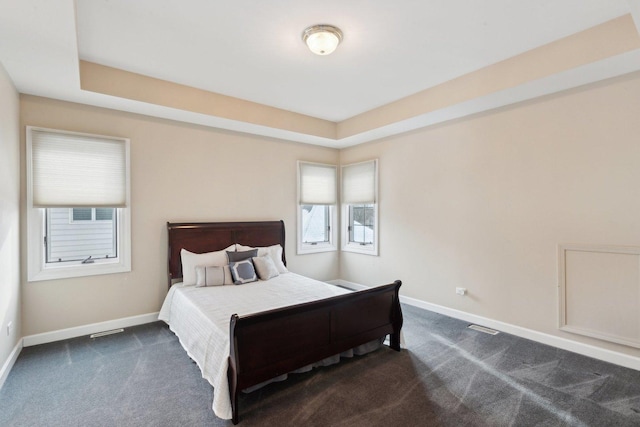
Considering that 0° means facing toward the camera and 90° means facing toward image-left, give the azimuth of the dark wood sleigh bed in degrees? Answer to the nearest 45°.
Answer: approximately 315°

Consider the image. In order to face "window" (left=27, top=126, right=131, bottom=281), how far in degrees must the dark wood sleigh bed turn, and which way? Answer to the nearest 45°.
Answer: approximately 180°

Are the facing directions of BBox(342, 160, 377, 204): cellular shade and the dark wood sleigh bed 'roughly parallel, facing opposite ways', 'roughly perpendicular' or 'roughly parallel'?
roughly perpendicular

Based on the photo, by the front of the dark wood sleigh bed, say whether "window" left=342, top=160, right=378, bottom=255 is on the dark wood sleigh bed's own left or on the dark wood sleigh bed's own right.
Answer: on the dark wood sleigh bed's own left

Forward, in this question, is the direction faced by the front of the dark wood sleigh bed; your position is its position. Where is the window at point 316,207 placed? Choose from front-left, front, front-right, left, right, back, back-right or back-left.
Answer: back-left

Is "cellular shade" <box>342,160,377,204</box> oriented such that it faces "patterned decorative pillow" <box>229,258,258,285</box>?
yes

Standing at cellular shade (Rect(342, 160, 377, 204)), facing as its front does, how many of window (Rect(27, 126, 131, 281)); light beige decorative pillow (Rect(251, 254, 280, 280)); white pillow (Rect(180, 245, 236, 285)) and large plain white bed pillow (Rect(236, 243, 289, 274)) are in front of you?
4
